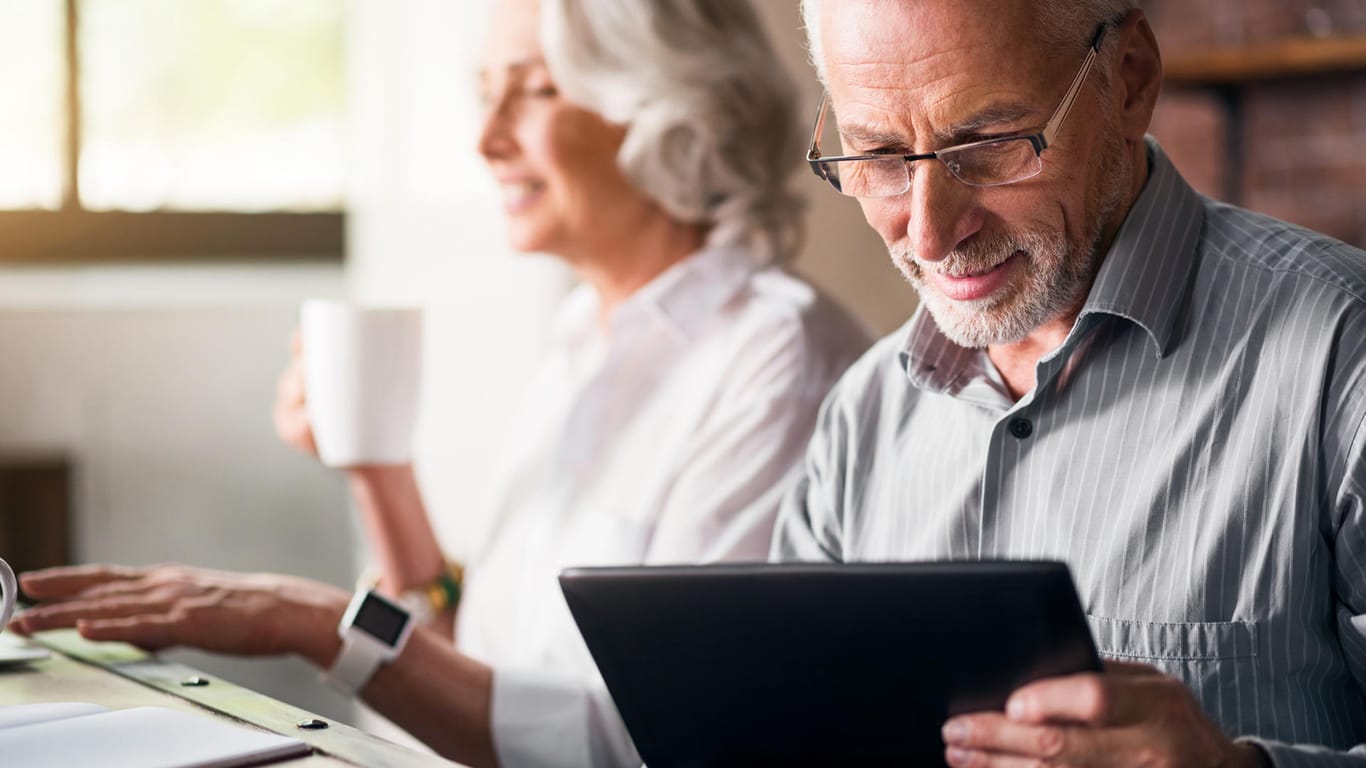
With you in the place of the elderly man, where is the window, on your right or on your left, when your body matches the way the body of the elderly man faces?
on your right

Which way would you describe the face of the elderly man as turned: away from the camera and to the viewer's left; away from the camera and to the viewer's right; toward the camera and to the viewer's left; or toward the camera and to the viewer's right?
toward the camera and to the viewer's left

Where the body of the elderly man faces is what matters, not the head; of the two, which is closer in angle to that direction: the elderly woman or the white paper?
the white paper

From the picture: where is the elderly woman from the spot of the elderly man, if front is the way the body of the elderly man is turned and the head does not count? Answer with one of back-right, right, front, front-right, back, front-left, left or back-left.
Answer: right

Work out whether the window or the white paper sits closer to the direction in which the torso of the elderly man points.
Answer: the white paper

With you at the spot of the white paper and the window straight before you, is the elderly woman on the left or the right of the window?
right

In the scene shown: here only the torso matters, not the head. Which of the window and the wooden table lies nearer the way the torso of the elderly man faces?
the wooden table

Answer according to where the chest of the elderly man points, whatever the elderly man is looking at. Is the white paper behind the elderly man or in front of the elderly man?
in front

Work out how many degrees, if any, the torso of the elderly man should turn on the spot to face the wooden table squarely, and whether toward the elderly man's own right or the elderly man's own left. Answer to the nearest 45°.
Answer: approximately 45° to the elderly man's own right

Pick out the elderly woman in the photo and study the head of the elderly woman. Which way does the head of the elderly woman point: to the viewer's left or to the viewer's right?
to the viewer's left
